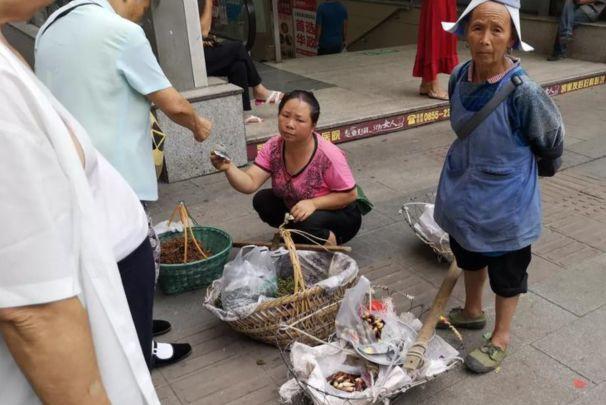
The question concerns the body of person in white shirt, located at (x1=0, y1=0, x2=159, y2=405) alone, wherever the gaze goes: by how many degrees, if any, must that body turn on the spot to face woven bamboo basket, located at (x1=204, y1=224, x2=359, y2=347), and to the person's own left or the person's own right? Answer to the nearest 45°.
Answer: approximately 45° to the person's own left

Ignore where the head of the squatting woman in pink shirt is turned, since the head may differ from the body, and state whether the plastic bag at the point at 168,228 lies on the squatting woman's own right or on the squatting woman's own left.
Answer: on the squatting woman's own right

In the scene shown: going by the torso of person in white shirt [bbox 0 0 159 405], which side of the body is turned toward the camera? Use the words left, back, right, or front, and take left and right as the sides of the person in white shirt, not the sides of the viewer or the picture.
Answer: right

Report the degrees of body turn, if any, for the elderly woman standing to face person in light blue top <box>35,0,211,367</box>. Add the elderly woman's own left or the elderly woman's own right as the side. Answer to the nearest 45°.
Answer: approximately 45° to the elderly woman's own right

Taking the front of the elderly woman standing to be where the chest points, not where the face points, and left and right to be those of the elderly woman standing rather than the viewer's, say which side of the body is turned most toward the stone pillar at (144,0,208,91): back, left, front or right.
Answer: right

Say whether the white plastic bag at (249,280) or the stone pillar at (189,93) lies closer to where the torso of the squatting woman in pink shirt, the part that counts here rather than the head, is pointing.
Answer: the white plastic bag

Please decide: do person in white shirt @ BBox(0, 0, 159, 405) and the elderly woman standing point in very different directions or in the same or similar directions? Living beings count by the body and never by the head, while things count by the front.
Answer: very different directions
